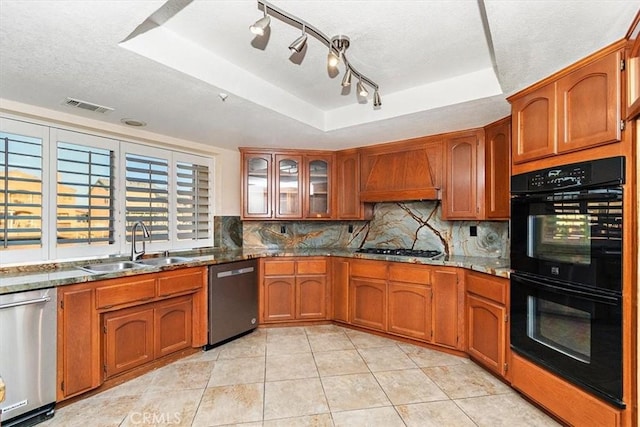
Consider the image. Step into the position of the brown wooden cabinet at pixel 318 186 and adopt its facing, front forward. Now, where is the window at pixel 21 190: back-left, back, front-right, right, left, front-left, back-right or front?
front-right

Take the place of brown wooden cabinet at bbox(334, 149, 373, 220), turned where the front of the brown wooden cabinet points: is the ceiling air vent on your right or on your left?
on your right

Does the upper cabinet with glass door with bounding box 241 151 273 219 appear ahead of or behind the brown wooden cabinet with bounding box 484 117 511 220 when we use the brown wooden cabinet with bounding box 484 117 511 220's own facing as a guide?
ahead

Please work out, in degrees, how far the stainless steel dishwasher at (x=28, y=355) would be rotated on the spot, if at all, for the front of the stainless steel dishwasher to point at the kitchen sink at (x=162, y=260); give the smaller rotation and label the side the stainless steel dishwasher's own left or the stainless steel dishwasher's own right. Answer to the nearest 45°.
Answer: approximately 90° to the stainless steel dishwasher's own left

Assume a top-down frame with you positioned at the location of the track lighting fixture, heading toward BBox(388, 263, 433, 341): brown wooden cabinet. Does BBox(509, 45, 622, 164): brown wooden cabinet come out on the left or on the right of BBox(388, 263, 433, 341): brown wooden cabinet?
right

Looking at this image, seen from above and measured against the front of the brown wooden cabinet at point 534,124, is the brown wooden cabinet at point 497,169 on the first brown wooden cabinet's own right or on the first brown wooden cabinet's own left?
on the first brown wooden cabinet's own right

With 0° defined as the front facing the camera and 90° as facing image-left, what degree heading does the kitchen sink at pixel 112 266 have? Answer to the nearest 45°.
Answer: approximately 315°

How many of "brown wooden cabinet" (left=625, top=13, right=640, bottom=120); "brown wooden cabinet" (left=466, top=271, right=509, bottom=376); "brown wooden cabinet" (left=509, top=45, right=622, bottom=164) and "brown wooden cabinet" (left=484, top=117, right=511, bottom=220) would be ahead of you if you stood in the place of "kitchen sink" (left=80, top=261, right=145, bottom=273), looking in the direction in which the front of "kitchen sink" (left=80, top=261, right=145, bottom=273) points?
4

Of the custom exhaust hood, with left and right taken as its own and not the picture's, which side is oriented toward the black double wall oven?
left

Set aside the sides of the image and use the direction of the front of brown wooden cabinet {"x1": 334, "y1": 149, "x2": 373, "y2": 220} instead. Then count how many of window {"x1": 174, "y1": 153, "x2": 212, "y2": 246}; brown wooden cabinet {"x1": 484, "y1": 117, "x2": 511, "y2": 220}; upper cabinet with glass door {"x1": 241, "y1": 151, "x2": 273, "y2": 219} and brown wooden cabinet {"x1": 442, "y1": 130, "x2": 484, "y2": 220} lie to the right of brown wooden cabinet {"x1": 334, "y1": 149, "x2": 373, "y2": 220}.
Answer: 2

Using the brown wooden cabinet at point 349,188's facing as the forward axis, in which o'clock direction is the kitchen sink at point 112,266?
The kitchen sink is roughly at 2 o'clock from the brown wooden cabinet.

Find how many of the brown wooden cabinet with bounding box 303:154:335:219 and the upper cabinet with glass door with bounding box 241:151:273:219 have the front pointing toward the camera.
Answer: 2

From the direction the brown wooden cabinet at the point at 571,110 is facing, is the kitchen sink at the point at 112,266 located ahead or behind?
ahead
